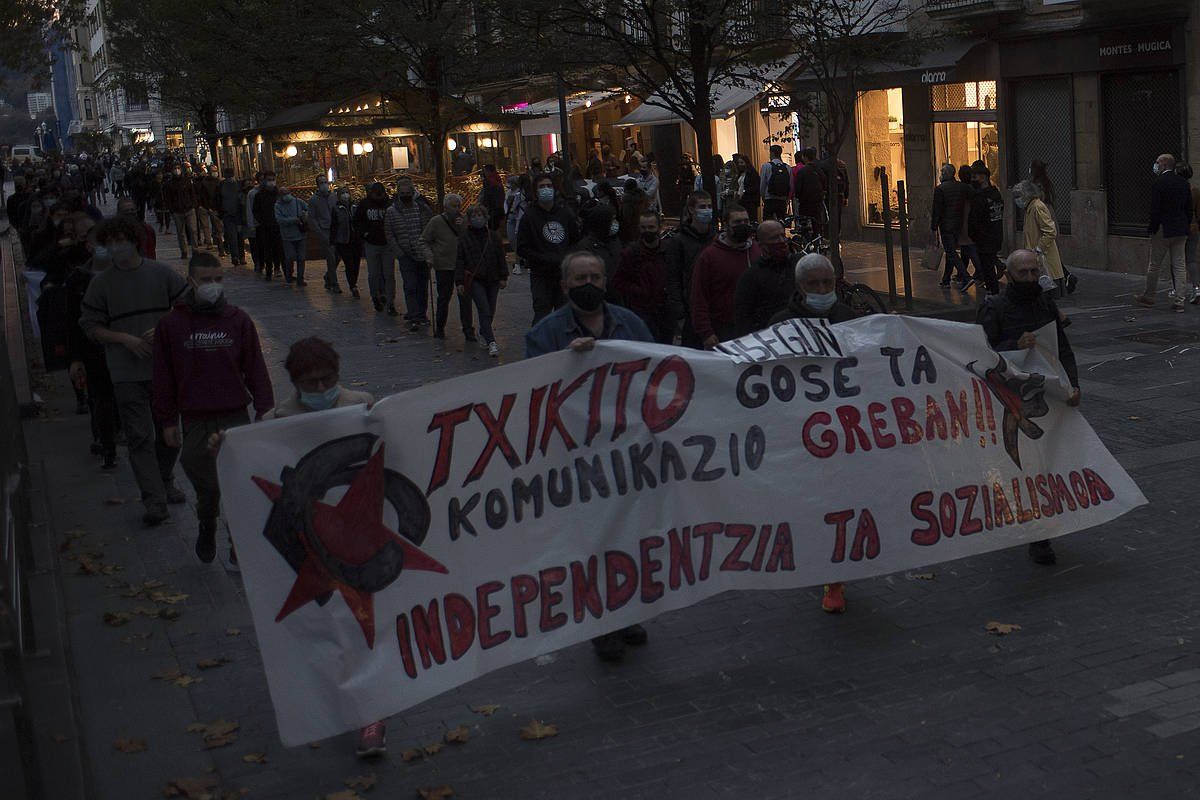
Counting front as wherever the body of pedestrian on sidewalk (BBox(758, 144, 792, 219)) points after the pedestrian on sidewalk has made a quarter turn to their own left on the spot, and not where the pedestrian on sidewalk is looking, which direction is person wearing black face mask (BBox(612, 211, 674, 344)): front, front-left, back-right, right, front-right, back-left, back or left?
left

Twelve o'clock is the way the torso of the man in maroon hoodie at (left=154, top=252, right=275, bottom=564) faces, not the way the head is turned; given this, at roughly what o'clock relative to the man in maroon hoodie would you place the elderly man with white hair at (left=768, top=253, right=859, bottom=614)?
The elderly man with white hair is roughly at 10 o'clock from the man in maroon hoodie.

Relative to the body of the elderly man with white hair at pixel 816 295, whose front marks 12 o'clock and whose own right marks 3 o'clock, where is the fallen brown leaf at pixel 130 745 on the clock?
The fallen brown leaf is roughly at 2 o'clock from the elderly man with white hair.

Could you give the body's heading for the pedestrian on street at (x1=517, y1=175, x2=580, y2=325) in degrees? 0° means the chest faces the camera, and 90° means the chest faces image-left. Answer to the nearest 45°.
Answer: approximately 0°

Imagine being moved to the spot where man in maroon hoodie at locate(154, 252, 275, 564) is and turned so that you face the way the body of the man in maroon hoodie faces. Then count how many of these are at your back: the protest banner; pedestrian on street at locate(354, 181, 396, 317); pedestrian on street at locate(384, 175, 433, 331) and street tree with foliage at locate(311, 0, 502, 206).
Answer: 3

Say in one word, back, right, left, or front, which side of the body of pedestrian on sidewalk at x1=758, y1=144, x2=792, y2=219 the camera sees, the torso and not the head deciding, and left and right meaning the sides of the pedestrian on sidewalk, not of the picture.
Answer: back

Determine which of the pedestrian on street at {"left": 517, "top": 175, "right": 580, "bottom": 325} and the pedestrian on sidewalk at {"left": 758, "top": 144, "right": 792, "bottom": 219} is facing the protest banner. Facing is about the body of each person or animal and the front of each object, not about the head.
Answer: the pedestrian on street at {"left": 517, "top": 175, "right": 580, "bottom": 325}

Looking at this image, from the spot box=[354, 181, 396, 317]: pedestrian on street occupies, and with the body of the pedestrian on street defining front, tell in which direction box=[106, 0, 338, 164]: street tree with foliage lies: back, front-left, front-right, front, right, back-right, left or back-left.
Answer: back

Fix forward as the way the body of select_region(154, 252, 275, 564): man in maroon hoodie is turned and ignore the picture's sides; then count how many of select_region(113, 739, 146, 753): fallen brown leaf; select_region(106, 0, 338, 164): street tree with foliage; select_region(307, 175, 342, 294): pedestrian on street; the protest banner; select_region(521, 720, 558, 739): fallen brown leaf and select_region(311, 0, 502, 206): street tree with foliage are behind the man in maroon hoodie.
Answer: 3
